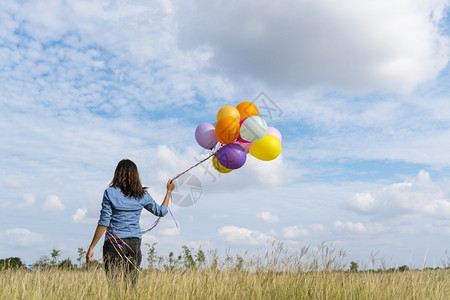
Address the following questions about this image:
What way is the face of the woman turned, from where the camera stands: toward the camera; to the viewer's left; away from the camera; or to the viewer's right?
away from the camera

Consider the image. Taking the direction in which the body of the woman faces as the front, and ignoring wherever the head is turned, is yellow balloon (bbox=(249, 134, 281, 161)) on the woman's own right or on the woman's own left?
on the woman's own right

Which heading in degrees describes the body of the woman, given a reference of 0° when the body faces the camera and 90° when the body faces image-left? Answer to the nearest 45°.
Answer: approximately 180°

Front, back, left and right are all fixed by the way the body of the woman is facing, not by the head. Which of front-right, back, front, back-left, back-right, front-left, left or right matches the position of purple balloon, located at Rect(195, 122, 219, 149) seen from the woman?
front-right

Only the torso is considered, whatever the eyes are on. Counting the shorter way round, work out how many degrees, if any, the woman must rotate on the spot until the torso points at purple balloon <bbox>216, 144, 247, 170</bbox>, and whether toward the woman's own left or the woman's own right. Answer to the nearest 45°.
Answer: approximately 45° to the woman's own right
